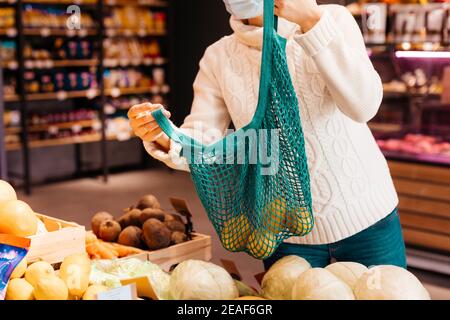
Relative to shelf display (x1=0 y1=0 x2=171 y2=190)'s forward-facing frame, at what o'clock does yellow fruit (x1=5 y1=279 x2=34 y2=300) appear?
The yellow fruit is roughly at 12 o'clock from the shelf display.

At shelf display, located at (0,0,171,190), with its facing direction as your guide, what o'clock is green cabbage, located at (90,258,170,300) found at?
The green cabbage is roughly at 12 o'clock from the shelf display.

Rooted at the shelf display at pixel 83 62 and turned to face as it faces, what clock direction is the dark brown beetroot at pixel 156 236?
The dark brown beetroot is roughly at 12 o'clock from the shelf display.

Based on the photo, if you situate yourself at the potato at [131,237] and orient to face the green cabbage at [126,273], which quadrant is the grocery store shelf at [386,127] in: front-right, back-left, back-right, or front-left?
back-left

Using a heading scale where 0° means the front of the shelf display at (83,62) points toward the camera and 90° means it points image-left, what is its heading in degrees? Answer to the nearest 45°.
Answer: approximately 0°

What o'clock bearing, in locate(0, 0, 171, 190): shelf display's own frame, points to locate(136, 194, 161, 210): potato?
The potato is roughly at 12 o'clock from the shelf display.

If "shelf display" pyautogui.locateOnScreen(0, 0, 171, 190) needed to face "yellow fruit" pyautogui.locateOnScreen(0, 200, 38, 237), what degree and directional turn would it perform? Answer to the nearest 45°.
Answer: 0° — it already faces it

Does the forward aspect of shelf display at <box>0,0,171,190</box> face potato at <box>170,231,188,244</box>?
yes

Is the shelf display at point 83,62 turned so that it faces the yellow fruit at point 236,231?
yes

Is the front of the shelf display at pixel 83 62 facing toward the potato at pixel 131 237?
yes

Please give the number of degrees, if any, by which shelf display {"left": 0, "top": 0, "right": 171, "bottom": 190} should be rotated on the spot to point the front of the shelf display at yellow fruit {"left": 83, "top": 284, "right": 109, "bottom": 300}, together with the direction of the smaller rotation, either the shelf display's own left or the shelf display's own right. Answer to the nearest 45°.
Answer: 0° — it already faces it

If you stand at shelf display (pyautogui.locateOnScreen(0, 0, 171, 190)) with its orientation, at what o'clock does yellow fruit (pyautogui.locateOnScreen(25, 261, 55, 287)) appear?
The yellow fruit is roughly at 12 o'clock from the shelf display.

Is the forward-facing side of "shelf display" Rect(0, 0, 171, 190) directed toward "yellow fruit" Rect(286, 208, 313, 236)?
yes
